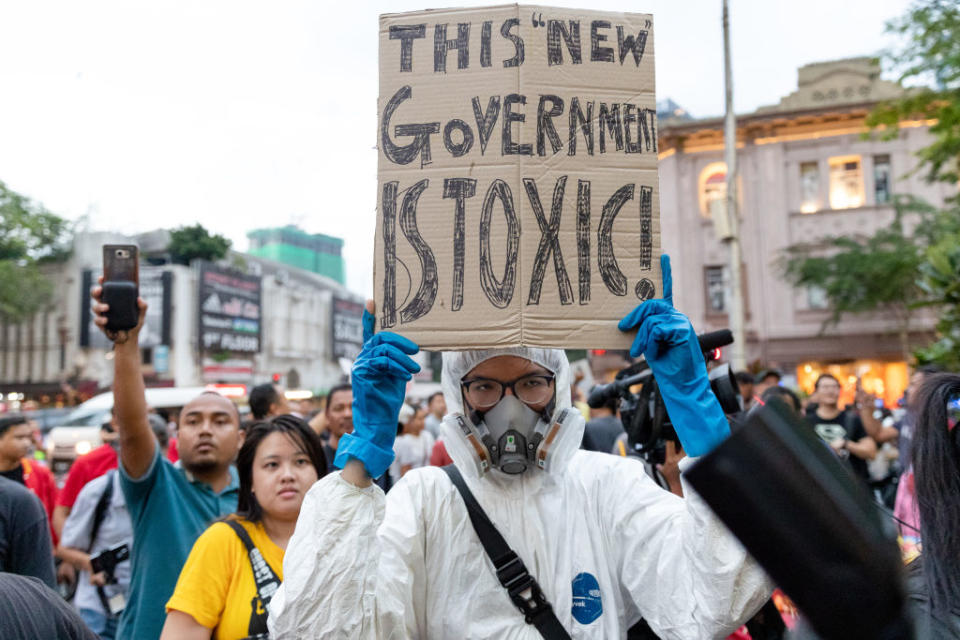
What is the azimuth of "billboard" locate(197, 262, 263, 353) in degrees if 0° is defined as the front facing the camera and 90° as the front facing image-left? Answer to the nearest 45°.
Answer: approximately 315°

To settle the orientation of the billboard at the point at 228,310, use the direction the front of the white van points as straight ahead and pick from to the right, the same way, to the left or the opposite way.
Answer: to the left

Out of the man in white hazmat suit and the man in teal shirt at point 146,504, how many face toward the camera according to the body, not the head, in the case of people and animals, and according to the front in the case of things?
2

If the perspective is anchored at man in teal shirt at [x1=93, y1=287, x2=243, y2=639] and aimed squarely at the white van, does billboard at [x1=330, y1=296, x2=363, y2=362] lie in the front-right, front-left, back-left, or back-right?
front-right

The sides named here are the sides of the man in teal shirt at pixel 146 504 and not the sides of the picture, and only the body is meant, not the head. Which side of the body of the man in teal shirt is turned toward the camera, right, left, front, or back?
front

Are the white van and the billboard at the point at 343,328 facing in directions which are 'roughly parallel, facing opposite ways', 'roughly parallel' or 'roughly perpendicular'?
roughly perpendicular

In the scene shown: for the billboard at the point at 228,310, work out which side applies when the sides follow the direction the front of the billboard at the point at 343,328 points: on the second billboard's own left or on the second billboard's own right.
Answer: on the second billboard's own right

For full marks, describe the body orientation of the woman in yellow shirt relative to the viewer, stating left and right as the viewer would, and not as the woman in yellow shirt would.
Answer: facing the viewer and to the right of the viewer

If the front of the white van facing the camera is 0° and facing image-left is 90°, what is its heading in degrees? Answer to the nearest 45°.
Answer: approximately 45°

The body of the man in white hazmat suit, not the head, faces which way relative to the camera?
toward the camera
